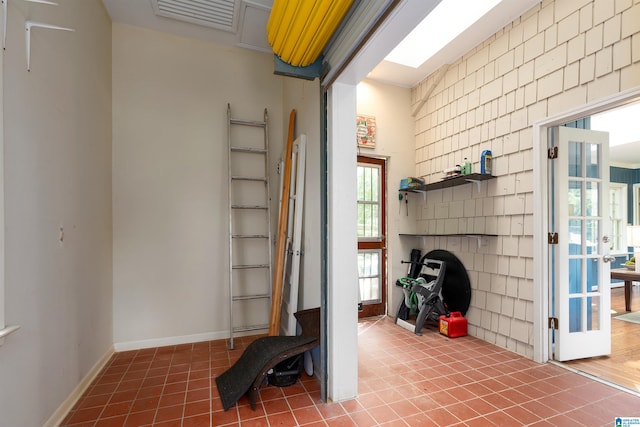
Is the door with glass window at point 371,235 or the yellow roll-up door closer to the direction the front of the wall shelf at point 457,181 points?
the yellow roll-up door

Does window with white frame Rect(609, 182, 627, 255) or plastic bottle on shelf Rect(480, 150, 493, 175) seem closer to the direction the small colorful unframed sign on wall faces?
the plastic bottle on shelf

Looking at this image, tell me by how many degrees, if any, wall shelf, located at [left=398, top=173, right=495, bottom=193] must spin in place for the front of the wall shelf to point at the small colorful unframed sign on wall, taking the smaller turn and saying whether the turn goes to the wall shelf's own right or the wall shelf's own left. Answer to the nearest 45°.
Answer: approximately 45° to the wall shelf's own right

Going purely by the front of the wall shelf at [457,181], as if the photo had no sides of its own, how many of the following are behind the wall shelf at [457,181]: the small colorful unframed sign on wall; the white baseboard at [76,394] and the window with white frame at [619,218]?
1

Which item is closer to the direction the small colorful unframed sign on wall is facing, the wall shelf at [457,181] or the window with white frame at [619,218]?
the wall shelf

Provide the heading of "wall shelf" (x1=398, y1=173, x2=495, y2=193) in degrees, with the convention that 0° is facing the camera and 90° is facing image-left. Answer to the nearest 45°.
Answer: approximately 45°

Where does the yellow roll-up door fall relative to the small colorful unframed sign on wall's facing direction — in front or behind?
in front

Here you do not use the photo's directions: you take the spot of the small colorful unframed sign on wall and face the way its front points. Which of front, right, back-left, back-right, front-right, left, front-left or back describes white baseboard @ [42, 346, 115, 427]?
front-right

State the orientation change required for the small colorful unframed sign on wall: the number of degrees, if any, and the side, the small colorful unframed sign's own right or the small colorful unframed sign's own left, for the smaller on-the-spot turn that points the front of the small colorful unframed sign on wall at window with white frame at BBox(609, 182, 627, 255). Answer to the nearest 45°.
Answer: approximately 135° to the small colorful unframed sign's own left

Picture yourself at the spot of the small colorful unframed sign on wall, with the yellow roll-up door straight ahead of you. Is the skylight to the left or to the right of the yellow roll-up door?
left

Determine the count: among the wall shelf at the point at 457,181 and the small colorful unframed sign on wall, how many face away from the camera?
0
